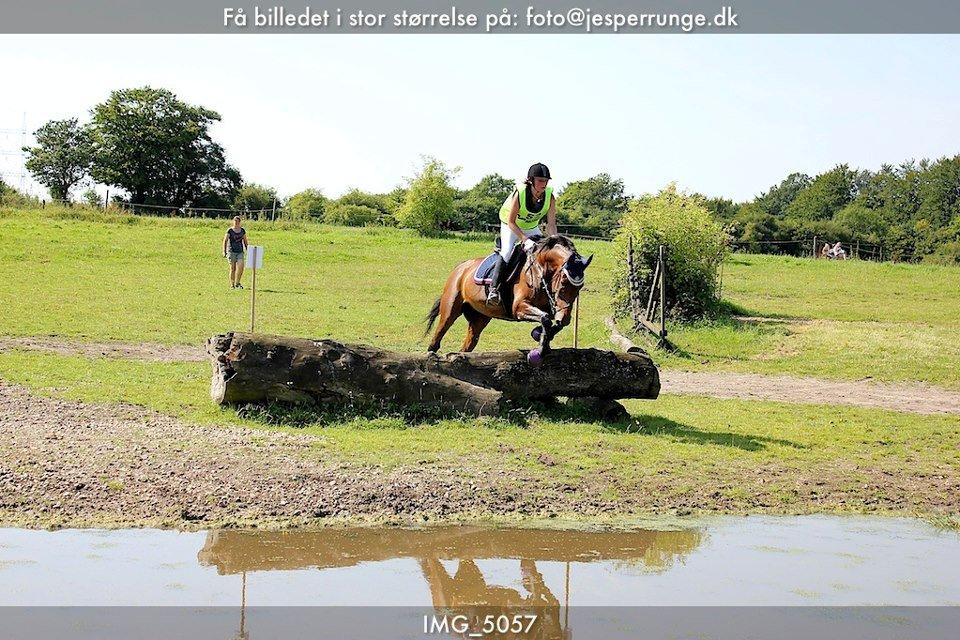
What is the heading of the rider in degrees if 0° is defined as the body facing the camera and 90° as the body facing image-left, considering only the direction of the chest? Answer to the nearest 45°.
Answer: approximately 315°

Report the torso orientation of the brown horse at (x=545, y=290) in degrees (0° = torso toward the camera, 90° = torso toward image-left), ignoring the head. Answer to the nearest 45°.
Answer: approximately 315°

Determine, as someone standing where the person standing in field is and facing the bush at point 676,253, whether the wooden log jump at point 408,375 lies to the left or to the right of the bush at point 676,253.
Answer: right

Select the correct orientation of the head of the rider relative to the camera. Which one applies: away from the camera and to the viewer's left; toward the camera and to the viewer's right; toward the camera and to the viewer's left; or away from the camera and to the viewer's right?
toward the camera and to the viewer's right

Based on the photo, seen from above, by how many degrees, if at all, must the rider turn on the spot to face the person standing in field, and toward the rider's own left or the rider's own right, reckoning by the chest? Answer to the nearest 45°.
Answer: approximately 180°

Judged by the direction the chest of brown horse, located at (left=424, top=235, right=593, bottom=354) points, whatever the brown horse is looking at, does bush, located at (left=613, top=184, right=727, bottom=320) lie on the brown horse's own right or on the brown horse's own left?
on the brown horse's own left

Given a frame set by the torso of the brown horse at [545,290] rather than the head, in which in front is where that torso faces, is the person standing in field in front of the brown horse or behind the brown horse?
behind
